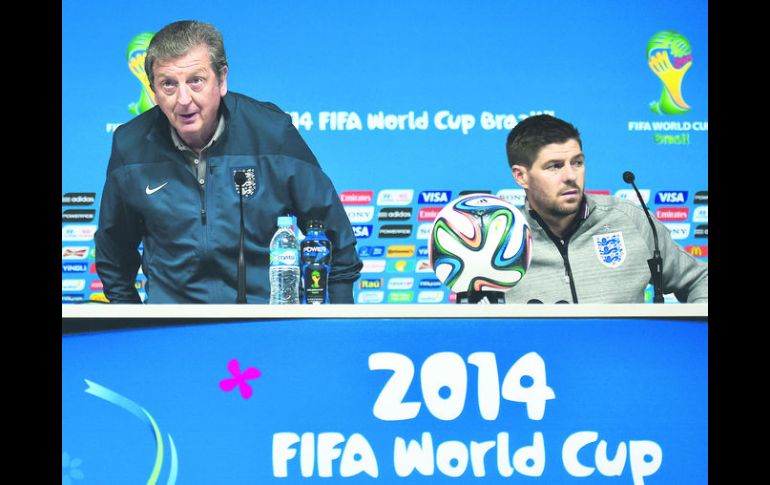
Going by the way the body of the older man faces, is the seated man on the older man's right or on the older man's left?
on the older man's left

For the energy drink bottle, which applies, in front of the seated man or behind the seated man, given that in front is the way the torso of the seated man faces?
in front

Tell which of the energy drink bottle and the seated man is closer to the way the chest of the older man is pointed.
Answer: the energy drink bottle

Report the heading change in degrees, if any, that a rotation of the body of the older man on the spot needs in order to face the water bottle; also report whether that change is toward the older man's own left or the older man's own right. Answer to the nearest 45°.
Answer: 0° — they already face it

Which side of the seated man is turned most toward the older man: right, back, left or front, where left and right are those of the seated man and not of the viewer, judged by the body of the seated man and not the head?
right

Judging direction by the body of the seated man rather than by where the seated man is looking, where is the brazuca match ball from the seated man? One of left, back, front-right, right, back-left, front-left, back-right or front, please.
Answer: front

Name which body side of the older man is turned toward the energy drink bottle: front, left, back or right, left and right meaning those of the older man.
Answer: front

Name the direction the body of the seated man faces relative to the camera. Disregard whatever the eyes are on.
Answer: toward the camera

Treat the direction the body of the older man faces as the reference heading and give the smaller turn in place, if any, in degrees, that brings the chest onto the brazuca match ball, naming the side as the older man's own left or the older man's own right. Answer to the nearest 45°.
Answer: approximately 45° to the older man's own left

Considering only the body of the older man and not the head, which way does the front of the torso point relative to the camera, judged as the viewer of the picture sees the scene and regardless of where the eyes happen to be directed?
toward the camera

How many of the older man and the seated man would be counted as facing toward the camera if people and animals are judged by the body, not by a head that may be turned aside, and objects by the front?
2

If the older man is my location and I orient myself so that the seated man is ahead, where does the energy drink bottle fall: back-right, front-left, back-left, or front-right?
front-right
